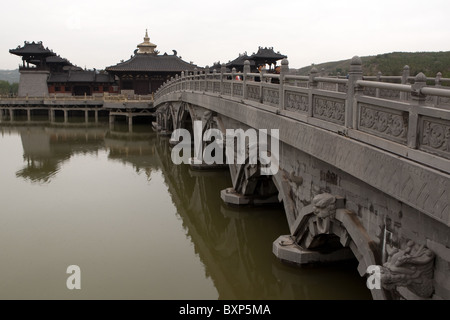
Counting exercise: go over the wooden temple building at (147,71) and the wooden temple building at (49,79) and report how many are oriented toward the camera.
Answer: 2

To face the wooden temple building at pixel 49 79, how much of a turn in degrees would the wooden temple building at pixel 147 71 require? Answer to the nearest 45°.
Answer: approximately 135° to its right

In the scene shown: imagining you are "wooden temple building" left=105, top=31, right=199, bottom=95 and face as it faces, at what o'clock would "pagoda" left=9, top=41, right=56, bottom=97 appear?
The pagoda is roughly at 4 o'clock from the wooden temple building.

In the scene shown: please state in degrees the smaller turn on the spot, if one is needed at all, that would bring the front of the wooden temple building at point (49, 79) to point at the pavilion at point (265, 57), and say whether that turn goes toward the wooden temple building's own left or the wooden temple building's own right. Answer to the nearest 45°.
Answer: approximately 45° to the wooden temple building's own left

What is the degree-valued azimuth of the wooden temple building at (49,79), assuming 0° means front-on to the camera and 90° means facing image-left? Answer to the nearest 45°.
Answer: approximately 0°

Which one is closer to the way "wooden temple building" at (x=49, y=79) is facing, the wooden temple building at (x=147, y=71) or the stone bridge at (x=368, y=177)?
the stone bridge

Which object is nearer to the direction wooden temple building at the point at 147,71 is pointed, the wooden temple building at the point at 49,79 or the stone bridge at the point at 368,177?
the stone bridge

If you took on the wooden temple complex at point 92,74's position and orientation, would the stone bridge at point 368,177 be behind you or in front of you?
in front

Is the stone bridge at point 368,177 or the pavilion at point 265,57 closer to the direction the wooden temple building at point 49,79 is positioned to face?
the stone bridge

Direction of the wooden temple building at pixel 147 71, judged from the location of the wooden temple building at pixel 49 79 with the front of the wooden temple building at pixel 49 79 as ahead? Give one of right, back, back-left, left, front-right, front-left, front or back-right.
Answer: front-left

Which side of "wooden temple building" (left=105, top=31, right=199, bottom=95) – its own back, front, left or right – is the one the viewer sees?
front

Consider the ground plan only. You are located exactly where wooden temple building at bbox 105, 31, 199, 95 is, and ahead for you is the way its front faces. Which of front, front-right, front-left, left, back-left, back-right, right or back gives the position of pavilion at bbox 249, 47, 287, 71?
front-left

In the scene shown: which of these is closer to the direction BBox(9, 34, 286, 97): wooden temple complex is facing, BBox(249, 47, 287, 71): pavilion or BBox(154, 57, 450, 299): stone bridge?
the stone bridge

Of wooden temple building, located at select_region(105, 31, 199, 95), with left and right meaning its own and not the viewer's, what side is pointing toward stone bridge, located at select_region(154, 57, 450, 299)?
front
